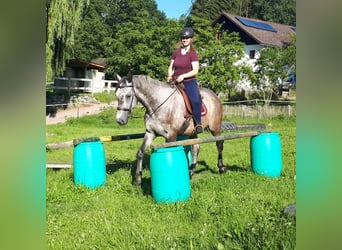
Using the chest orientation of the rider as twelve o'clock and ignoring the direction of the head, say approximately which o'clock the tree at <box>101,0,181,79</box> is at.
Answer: The tree is roughly at 4 o'clock from the rider.

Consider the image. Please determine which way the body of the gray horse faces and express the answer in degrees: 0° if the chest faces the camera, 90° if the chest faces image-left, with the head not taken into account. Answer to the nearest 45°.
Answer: approximately 45°

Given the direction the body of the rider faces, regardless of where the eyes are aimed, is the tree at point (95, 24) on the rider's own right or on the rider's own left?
on the rider's own right

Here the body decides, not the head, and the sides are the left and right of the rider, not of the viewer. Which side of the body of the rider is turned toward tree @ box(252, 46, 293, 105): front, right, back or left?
back

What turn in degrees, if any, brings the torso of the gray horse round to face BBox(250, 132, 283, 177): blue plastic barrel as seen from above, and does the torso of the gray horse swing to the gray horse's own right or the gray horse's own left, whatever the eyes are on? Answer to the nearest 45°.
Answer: approximately 135° to the gray horse's own left

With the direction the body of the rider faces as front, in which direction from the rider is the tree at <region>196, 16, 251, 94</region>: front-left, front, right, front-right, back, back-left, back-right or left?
back-right
